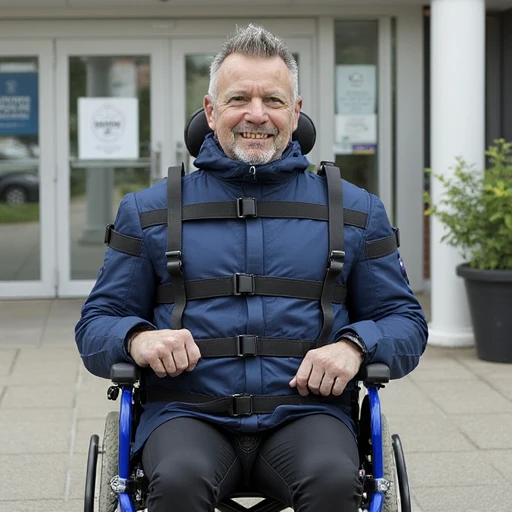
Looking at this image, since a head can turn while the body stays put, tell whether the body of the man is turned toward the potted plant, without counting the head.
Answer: no

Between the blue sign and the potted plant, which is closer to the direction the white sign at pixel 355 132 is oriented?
the potted plant

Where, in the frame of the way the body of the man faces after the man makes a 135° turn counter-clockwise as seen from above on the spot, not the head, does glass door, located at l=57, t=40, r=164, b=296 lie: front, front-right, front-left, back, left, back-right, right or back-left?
front-left

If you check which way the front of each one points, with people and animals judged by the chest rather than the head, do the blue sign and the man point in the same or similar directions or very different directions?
same or similar directions

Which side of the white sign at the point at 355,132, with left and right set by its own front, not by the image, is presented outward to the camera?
front

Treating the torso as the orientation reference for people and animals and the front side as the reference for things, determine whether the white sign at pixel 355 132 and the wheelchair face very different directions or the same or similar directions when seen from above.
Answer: same or similar directions

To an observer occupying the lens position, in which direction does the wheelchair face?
facing the viewer

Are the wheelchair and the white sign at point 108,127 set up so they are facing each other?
no

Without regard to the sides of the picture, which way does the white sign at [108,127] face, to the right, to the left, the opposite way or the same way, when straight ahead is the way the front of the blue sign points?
the same way

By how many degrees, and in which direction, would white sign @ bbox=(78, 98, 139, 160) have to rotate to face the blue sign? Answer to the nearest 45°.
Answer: approximately 90° to its right

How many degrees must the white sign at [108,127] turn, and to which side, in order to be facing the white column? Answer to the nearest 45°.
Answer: approximately 45° to its left

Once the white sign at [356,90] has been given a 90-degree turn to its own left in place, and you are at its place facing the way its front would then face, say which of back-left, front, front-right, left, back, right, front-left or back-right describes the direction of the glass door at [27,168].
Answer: back

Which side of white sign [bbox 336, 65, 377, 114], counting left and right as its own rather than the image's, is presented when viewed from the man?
front

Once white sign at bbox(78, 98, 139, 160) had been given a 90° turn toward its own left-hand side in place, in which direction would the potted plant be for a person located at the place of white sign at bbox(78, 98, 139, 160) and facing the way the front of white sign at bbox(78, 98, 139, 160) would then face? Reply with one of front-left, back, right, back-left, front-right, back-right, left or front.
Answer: front-right

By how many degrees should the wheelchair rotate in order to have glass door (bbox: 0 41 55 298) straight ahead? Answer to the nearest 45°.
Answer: approximately 180°

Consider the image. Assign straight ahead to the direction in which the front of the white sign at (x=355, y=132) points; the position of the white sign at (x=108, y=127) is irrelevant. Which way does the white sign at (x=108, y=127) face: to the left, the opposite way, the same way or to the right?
the same way

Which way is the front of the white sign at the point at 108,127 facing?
toward the camera

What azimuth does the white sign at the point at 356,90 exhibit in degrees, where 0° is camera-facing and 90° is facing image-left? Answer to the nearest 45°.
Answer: approximately 0°
